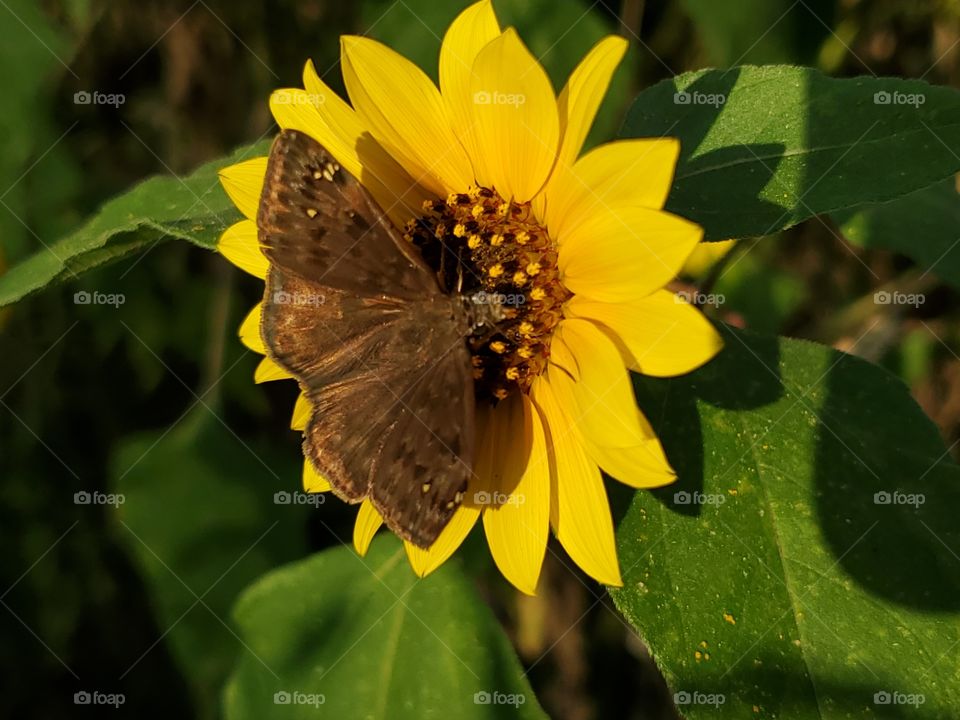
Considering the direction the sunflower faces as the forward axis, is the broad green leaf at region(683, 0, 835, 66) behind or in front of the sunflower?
behind

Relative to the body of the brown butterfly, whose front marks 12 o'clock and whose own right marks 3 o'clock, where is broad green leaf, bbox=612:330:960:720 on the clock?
The broad green leaf is roughly at 1 o'clock from the brown butterfly.

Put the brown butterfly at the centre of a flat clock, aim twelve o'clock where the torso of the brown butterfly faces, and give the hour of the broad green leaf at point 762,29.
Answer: The broad green leaf is roughly at 11 o'clock from the brown butterfly.

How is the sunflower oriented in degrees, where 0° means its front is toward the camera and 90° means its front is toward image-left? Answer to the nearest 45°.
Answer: approximately 0°
